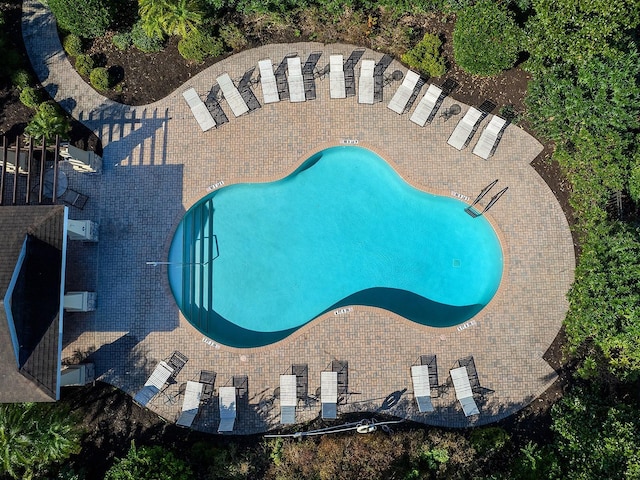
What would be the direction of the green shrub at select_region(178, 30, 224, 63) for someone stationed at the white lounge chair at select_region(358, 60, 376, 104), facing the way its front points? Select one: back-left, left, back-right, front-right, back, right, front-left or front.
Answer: right

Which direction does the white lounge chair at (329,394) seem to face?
away from the camera

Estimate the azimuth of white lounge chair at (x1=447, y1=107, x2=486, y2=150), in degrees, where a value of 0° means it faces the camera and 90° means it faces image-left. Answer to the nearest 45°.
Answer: approximately 45°

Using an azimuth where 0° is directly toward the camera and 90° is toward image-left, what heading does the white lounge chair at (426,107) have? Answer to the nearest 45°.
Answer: approximately 45°

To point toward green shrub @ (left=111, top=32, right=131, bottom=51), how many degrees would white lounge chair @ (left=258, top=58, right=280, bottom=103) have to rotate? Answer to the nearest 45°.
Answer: approximately 90° to its right

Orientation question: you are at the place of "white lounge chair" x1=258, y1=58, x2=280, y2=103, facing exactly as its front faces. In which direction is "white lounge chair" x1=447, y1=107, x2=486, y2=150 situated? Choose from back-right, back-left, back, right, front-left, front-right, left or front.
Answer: left

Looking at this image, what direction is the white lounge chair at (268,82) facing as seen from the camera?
toward the camera

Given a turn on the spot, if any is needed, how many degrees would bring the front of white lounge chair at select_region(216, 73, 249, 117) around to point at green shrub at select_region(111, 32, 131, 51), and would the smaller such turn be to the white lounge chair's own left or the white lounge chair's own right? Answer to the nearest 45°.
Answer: approximately 135° to the white lounge chair's own right

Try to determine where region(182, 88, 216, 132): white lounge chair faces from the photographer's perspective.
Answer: facing the viewer and to the right of the viewer

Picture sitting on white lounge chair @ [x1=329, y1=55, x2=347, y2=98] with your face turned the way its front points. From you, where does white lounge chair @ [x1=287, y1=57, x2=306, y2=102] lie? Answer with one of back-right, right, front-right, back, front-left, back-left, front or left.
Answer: right

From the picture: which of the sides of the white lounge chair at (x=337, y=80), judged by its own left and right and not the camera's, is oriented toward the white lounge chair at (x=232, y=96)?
right

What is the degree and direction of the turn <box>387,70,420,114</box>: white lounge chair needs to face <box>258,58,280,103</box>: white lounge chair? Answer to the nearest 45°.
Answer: approximately 45° to its right

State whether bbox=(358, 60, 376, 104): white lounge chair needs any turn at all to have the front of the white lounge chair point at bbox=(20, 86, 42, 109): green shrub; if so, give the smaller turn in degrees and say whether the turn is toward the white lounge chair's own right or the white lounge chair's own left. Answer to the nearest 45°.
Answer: approximately 90° to the white lounge chair's own right

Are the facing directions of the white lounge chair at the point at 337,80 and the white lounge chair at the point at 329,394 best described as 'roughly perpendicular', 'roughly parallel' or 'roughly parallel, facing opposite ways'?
roughly parallel, facing opposite ways

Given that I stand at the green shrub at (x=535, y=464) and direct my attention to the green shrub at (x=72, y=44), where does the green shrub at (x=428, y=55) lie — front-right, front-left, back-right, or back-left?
front-right

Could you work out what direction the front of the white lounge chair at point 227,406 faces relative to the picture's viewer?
facing away from the viewer

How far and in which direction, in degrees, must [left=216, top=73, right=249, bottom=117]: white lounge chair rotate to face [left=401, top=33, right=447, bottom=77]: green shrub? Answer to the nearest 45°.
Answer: approximately 45° to its left

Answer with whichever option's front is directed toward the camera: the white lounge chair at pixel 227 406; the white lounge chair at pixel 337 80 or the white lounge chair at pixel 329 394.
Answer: the white lounge chair at pixel 337 80

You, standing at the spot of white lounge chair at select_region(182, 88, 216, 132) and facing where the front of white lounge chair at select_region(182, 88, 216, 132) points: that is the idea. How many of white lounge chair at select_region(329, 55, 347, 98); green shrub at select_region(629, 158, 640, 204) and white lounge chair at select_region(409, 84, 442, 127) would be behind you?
0
